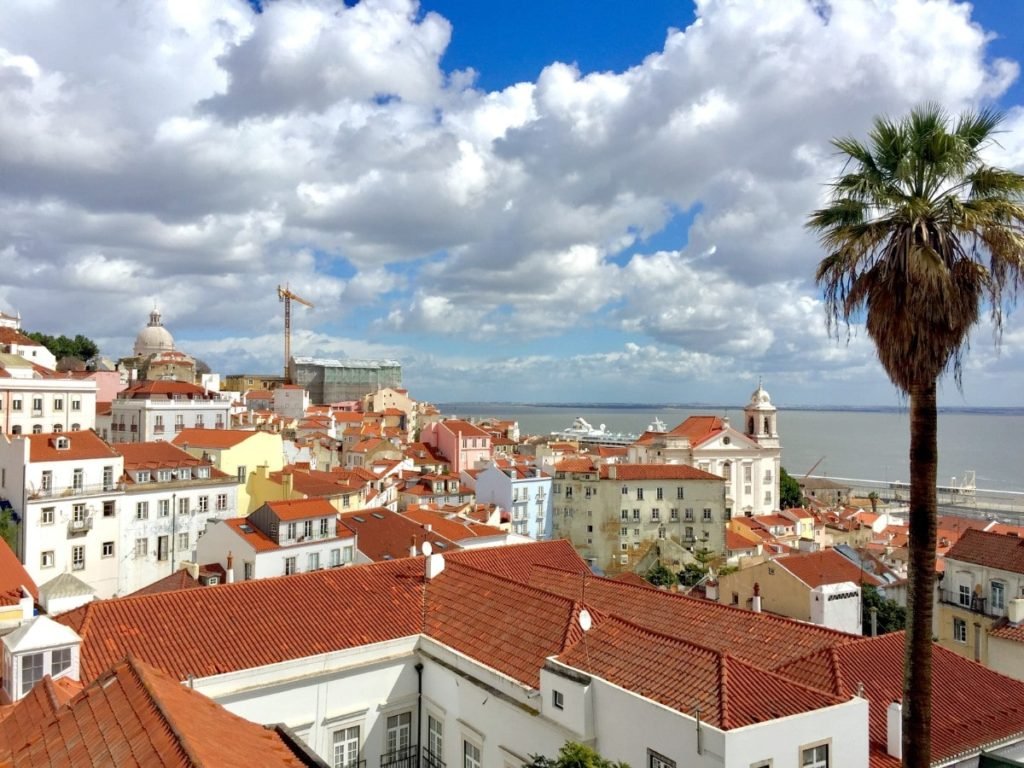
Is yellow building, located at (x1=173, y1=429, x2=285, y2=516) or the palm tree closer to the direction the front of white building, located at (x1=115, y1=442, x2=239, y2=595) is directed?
the palm tree

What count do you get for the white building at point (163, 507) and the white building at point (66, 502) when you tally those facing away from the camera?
0

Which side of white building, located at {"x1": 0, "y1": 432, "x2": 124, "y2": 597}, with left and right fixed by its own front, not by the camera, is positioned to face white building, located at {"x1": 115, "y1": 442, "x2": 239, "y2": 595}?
left

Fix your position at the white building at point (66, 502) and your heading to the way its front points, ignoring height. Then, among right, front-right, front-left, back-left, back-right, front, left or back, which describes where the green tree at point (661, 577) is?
front-left

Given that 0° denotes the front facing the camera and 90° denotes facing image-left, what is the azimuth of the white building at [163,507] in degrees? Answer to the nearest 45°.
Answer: approximately 315°

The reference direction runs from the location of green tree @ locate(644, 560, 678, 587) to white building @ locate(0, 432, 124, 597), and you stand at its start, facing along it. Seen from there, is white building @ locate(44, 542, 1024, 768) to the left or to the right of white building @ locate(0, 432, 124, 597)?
left

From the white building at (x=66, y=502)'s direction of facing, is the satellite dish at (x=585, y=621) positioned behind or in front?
in front

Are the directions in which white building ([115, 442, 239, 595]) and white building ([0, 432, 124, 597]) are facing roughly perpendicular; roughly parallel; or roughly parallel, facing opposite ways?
roughly parallel

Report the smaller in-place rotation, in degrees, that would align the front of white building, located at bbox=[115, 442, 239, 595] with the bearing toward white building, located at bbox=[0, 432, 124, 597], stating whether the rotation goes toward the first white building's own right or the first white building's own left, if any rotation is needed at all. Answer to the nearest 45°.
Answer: approximately 90° to the first white building's own right

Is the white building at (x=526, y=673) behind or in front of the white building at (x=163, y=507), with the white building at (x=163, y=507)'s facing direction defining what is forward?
in front

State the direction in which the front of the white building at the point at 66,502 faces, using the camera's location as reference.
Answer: facing the viewer and to the right of the viewer
